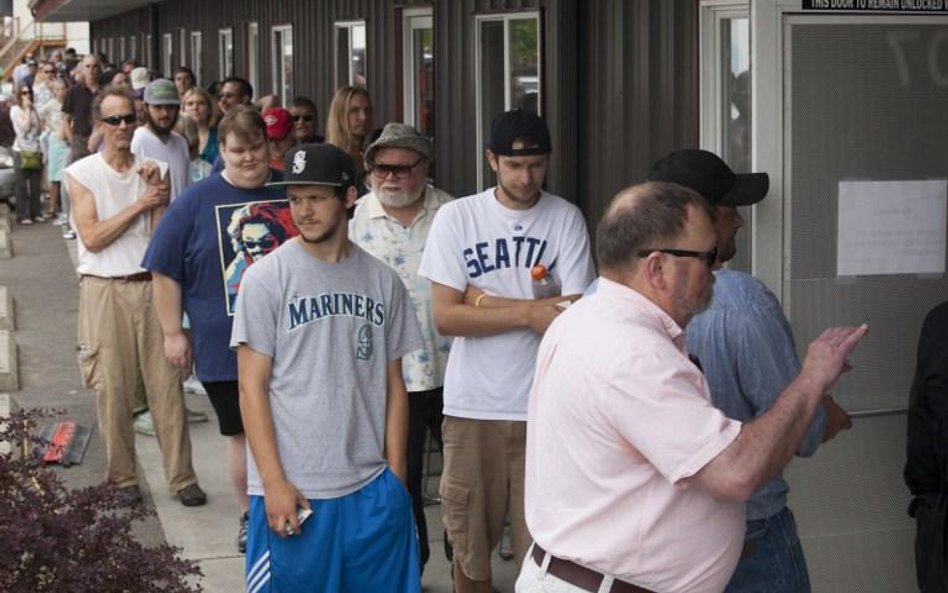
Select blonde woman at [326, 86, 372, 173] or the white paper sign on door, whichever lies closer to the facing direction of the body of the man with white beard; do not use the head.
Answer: the white paper sign on door

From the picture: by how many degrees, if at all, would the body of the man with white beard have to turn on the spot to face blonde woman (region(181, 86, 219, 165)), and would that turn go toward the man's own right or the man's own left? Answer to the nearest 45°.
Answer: approximately 180°

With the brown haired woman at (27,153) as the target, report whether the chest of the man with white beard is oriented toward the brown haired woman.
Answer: no

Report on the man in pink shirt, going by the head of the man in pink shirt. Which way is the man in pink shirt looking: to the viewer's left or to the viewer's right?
to the viewer's right

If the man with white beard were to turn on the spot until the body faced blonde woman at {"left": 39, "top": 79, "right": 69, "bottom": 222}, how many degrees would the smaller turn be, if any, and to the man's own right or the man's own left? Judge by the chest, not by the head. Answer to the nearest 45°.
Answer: approximately 180°

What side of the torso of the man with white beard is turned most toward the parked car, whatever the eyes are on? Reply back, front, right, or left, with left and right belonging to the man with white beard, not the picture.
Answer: back

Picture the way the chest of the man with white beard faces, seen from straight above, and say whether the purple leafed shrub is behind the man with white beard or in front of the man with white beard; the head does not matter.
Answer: in front

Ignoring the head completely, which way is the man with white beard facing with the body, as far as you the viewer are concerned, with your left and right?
facing the viewer

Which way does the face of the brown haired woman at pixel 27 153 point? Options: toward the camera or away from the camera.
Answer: toward the camera

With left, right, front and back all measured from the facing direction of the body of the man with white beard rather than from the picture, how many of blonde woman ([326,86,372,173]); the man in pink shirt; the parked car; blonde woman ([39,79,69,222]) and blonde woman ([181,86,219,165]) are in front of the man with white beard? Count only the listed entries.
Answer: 1

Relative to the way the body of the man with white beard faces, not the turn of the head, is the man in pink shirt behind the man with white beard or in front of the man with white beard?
in front

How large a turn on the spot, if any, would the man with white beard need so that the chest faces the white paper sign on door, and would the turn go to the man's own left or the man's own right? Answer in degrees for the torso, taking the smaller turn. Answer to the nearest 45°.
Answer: approximately 45° to the man's own left

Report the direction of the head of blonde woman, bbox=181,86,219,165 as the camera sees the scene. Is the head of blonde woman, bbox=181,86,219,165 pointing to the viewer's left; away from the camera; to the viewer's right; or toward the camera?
toward the camera

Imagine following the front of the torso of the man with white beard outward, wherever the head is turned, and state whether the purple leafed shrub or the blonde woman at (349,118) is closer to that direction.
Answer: the purple leafed shrub
